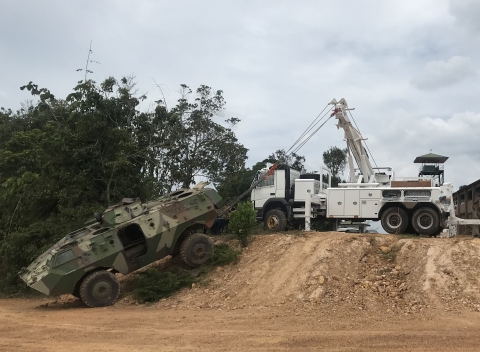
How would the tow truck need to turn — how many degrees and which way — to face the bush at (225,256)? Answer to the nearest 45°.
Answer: approximately 45° to its left

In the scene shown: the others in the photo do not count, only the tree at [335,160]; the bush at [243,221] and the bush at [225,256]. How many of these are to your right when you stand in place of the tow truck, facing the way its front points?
1

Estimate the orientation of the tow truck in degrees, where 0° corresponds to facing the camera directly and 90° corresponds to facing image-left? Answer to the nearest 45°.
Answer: approximately 90°

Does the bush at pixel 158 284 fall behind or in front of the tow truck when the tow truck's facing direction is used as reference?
in front

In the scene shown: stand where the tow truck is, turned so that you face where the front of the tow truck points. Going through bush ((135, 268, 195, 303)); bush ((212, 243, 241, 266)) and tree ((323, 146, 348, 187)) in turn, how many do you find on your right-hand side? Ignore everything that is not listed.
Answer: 1

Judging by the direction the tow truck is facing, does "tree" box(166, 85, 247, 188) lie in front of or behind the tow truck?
in front

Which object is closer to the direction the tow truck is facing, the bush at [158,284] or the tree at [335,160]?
the bush

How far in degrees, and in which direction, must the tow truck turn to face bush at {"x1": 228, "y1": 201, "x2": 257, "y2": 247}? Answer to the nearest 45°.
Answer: approximately 45° to its left

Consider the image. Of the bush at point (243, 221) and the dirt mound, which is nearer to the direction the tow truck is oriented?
the bush

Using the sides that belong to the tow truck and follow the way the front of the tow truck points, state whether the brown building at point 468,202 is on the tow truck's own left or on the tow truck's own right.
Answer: on the tow truck's own right
